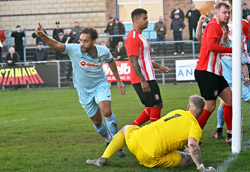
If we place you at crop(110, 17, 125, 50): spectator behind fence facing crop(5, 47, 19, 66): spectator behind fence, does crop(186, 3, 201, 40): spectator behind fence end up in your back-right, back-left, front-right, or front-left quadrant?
back-left

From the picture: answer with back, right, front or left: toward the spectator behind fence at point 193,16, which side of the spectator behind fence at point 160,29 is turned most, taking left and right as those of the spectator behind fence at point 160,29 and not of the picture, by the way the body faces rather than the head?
left

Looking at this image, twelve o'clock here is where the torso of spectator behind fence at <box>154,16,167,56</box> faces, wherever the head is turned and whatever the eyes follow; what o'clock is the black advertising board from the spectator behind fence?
The black advertising board is roughly at 2 o'clock from the spectator behind fence.

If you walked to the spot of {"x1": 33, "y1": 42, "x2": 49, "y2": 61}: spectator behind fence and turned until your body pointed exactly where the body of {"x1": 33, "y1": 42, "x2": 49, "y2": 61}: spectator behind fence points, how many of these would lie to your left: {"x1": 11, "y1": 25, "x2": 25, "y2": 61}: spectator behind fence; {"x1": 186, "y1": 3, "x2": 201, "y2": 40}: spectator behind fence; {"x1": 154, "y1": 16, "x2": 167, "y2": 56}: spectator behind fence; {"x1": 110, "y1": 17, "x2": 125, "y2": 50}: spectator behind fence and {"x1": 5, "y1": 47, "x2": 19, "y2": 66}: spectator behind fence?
3

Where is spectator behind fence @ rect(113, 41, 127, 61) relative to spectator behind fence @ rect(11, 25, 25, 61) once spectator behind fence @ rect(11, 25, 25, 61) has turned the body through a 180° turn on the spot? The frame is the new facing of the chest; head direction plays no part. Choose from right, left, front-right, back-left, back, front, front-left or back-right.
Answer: back-right

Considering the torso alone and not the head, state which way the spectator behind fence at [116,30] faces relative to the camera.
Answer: toward the camera

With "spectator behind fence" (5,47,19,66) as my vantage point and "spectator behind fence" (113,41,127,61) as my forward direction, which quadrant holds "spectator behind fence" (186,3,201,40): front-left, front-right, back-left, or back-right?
front-left

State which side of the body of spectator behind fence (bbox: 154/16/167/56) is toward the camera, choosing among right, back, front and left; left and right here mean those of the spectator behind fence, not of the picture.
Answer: front

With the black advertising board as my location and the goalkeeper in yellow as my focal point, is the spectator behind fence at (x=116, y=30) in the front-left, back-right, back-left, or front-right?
back-left

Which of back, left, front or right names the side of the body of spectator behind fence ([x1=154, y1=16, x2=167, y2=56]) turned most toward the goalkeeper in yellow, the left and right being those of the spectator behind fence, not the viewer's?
front

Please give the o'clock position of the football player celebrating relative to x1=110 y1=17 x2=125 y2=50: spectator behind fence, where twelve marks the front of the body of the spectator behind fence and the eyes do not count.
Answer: The football player celebrating is roughly at 12 o'clock from the spectator behind fence.

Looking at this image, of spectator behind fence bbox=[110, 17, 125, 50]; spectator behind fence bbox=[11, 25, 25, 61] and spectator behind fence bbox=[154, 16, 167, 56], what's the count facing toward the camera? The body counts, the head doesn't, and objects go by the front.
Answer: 3
